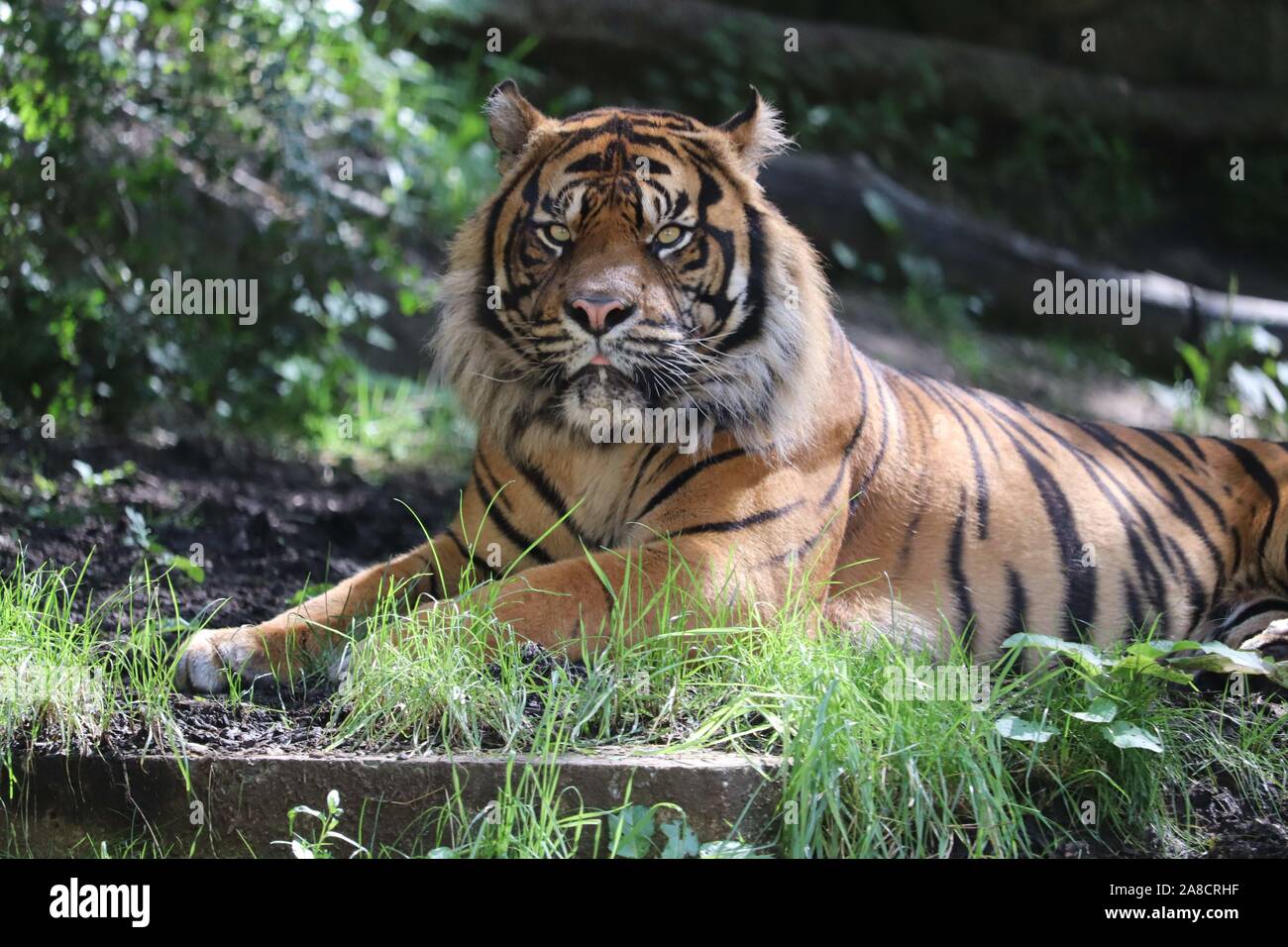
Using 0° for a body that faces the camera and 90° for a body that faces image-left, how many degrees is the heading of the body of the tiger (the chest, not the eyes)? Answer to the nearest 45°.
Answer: approximately 45°

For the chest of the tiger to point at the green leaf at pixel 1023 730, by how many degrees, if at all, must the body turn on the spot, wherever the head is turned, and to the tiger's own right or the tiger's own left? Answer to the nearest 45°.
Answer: approximately 90° to the tiger's own left

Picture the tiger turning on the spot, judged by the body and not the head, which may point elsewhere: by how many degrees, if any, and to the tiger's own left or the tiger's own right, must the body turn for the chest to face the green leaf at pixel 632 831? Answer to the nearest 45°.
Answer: approximately 45° to the tiger's own left
